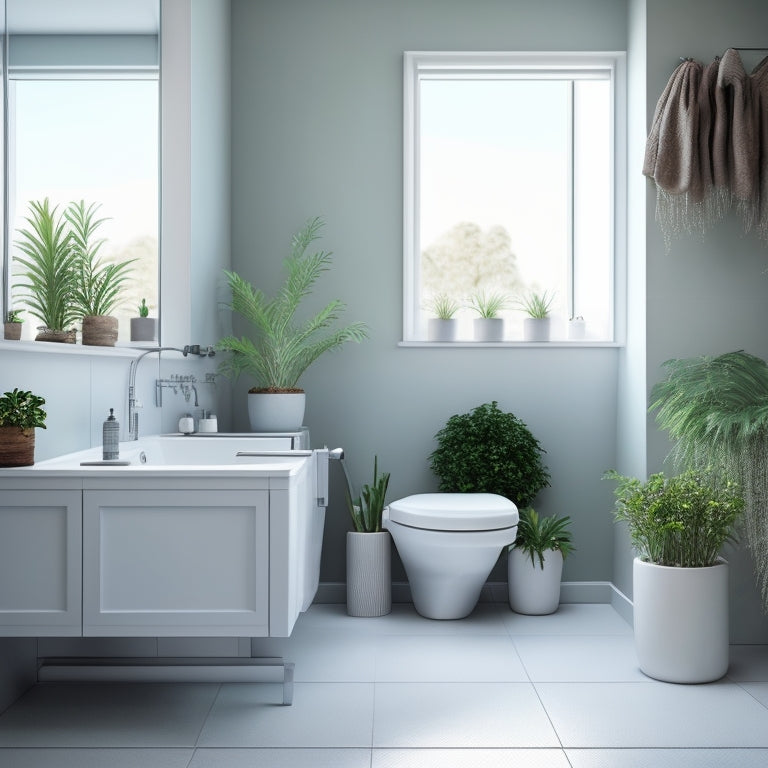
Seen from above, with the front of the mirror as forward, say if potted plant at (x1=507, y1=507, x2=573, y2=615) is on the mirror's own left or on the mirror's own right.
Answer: on the mirror's own left

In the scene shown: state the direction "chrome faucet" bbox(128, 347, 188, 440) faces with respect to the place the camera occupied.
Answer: facing to the right of the viewer

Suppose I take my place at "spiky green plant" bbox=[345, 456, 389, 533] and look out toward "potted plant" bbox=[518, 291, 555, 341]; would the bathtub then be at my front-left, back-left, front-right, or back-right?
back-right

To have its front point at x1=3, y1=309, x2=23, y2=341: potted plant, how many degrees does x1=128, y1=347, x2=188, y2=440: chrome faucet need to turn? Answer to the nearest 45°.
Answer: approximately 135° to its right

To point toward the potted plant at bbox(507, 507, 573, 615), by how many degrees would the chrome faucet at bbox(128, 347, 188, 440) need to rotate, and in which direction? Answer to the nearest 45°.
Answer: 0° — it already faces it

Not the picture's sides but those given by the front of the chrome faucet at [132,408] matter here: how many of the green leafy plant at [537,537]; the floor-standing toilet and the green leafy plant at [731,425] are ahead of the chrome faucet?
3

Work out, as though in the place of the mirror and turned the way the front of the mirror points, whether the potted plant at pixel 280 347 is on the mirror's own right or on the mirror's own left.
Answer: on the mirror's own left

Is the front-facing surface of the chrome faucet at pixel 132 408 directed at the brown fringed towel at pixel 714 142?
yes

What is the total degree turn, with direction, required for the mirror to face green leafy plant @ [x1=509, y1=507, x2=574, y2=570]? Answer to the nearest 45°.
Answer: approximately 90° to its left

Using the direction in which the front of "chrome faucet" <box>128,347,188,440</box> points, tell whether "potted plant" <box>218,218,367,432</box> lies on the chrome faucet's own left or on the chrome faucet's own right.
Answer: on the chrome faucet's own left
